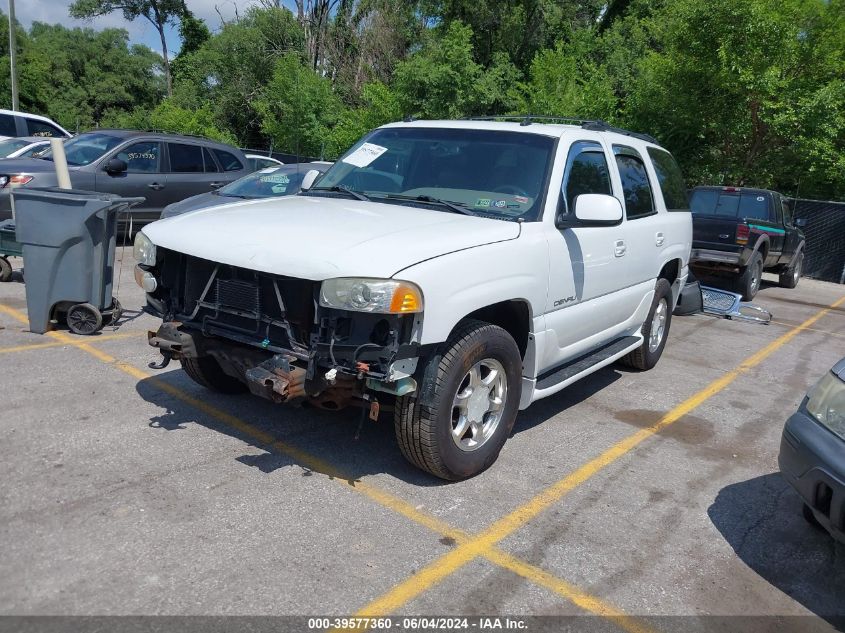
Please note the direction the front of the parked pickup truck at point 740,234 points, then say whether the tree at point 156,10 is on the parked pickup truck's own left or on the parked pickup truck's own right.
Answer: on the parked pickup truck's own left

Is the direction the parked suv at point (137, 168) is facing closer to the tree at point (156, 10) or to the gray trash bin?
the gray trash bin

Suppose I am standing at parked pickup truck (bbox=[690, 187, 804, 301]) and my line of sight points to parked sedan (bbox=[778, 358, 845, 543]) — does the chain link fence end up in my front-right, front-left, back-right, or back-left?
back-left

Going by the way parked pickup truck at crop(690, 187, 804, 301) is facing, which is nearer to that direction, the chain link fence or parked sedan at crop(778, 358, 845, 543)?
the chain link fence

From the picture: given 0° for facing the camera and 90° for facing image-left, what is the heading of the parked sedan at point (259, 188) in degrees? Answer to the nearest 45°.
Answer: approximately 45°
